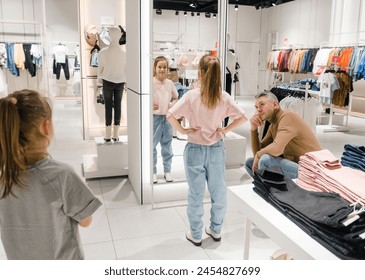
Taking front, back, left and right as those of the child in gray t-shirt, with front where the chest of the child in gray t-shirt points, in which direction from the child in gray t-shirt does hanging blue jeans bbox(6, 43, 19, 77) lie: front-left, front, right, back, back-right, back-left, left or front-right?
front-left

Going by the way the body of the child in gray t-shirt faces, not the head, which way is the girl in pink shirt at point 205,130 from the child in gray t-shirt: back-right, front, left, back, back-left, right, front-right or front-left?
front

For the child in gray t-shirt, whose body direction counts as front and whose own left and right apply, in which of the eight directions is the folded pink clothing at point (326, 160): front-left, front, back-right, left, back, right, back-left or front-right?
front-right

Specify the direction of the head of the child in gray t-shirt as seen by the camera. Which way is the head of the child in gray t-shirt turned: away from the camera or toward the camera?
away from the camera

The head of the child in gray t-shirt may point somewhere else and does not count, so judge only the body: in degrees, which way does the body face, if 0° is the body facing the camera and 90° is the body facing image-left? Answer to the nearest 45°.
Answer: approximately 225°

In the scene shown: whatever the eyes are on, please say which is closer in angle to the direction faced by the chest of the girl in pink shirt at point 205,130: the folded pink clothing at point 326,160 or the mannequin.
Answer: the mannequin

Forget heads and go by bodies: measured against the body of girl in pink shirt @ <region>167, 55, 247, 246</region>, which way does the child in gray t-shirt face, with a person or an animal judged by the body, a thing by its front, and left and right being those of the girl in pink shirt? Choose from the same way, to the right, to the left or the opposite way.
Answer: the same way

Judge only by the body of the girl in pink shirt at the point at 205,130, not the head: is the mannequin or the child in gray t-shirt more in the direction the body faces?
the mannequin

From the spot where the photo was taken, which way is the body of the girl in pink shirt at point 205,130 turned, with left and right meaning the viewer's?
facing away from the viewer

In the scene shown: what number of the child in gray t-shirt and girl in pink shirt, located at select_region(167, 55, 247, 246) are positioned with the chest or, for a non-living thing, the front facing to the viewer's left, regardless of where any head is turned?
0

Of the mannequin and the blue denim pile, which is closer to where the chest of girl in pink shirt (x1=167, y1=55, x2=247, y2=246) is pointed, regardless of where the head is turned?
the mannequin
